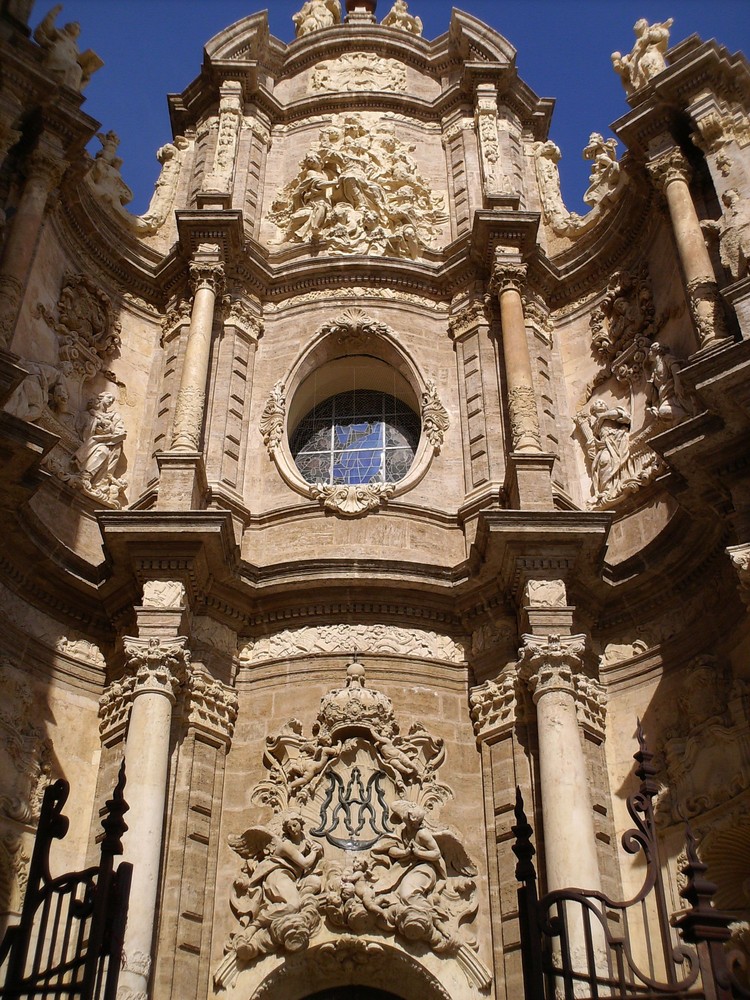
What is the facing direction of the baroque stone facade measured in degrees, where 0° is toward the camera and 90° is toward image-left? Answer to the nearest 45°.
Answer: approximately 0°
